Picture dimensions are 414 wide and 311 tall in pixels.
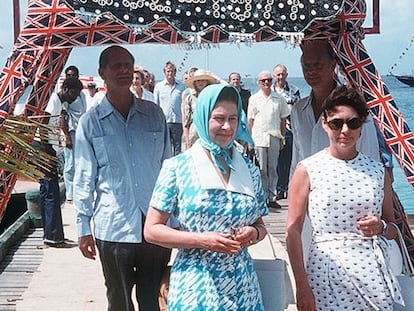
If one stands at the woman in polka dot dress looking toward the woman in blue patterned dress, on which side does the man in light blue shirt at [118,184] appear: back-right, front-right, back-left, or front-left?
front-right

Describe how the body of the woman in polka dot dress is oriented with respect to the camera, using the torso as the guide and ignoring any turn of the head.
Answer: toward the camera

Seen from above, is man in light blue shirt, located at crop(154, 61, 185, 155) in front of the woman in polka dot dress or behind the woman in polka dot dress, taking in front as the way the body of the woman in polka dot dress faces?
behind

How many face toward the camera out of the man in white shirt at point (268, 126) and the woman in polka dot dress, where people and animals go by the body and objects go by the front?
2

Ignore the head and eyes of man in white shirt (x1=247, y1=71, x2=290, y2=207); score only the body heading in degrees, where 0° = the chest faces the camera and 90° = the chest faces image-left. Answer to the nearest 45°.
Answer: approximately 0°

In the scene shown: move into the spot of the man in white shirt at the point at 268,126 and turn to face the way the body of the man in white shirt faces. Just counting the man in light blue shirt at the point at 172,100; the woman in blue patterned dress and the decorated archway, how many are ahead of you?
2

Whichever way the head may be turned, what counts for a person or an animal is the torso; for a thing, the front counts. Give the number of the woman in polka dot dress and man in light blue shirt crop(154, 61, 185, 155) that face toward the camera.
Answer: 2

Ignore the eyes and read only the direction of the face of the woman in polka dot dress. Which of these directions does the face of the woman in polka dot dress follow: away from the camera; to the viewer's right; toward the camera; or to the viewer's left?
toward the camera

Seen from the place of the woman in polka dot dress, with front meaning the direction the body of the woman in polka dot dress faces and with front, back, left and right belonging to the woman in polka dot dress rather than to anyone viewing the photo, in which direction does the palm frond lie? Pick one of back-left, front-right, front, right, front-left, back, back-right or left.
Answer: right

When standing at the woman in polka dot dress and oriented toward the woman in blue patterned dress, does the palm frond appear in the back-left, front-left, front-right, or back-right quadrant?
front-right

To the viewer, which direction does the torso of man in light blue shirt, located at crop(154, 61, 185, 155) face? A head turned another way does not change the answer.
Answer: toward the camera
